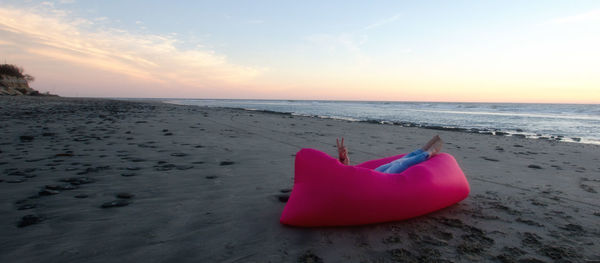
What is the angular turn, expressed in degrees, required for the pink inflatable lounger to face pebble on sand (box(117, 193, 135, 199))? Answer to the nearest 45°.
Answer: approximately 180°

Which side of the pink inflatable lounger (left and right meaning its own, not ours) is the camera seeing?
right

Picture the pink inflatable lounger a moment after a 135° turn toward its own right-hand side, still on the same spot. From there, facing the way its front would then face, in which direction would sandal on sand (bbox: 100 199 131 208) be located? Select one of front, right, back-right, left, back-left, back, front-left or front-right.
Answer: front-right

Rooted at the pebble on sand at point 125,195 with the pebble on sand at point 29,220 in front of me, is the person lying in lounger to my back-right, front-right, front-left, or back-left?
back-left

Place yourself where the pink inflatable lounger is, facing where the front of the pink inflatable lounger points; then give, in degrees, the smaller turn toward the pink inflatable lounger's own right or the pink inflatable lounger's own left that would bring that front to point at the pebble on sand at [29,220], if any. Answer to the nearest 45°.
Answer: approximately 180°
